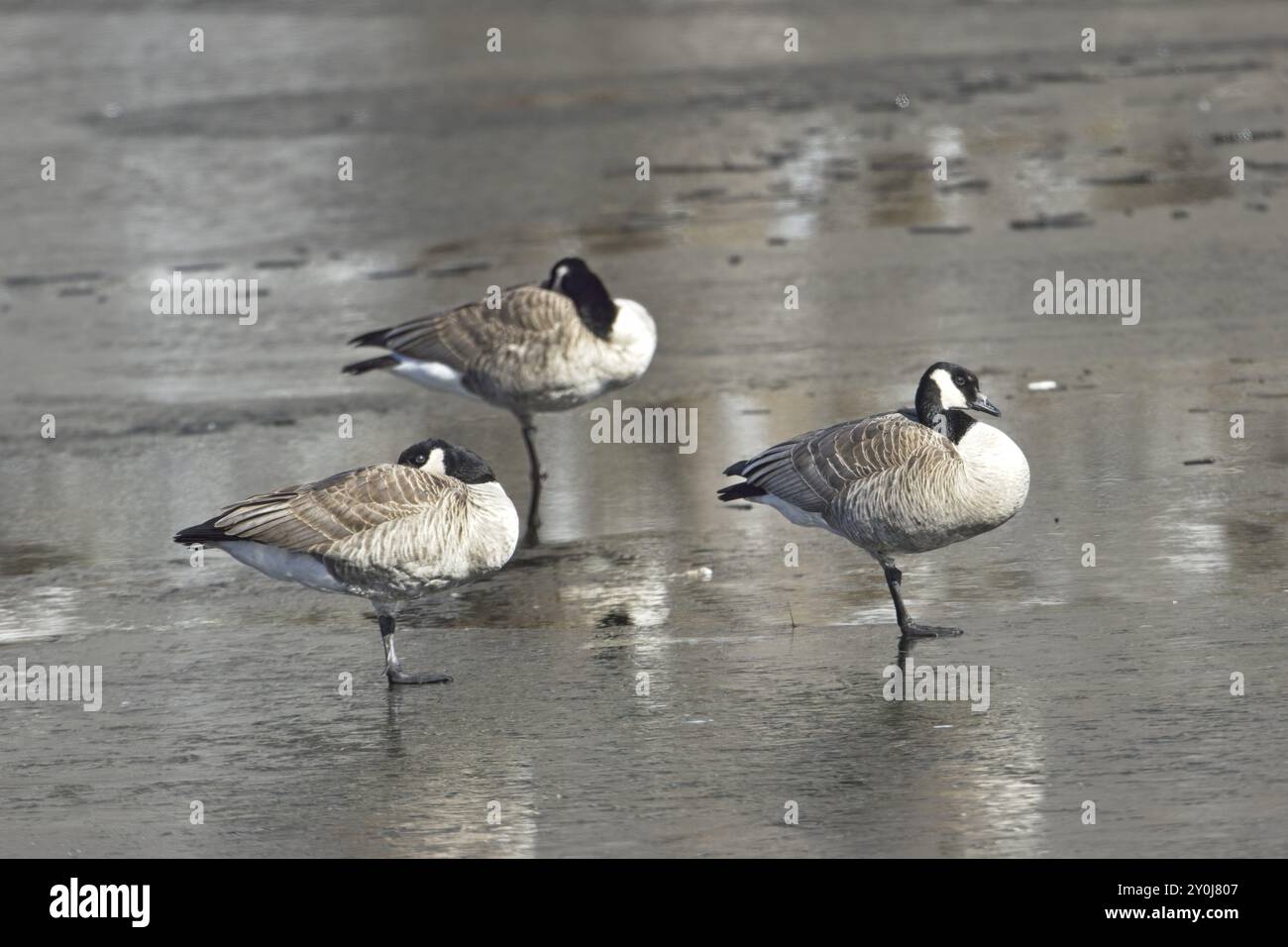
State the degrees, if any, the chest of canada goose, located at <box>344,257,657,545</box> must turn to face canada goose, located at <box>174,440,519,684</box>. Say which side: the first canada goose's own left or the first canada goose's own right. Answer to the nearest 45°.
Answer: approximately 90° to the first canada goose's own right

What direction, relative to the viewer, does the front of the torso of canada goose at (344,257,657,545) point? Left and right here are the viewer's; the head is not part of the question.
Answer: facing to the right of the viewer

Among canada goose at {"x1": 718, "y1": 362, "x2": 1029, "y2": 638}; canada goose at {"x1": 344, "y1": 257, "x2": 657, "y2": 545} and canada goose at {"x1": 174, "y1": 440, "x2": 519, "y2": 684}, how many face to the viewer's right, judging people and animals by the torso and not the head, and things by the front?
3

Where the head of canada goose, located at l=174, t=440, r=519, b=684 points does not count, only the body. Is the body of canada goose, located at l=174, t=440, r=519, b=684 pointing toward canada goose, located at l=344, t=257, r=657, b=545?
no

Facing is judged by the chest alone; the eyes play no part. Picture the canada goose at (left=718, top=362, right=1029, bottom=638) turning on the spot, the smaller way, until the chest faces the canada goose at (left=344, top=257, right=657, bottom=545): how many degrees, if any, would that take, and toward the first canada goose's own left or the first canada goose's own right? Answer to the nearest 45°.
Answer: approximately 135° to the first canada goose's own left

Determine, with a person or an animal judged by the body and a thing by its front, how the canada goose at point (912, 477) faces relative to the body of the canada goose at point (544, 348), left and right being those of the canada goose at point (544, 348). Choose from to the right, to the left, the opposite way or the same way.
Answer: the same way

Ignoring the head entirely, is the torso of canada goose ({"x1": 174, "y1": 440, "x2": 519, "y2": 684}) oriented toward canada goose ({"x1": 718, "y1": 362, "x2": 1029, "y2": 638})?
yes

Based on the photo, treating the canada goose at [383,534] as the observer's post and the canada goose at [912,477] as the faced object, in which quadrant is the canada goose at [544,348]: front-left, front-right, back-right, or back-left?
front-left

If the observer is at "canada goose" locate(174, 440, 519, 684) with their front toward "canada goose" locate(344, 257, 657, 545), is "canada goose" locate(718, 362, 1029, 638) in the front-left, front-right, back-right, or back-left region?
front-right

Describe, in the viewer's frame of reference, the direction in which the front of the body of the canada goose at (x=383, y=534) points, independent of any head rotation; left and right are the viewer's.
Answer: facing to the right of the viewer

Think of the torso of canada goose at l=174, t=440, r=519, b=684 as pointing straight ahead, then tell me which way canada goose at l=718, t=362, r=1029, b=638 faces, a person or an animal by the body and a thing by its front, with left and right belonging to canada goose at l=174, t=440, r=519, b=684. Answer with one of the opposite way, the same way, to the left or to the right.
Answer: the same way

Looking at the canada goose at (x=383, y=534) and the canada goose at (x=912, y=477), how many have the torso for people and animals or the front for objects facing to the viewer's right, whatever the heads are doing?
2

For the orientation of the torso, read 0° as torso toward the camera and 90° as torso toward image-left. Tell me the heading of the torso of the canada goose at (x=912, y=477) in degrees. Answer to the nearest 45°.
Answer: approximately 270°

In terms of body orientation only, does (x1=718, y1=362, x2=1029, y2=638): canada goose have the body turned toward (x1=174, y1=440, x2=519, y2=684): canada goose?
no
